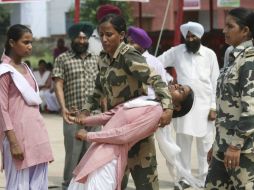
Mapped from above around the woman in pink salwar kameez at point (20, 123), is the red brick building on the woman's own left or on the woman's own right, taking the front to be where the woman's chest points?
on the woman's own left

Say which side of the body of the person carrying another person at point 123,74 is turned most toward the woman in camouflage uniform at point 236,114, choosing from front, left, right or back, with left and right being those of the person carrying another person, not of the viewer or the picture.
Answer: left

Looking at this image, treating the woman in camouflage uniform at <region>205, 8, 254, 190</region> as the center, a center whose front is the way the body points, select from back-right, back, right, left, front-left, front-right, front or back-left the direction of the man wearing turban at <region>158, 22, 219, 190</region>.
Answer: right

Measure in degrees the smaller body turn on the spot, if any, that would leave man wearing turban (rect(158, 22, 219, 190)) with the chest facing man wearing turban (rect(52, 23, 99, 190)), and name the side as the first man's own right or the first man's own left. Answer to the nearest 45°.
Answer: approximately 45° to the first man's own right

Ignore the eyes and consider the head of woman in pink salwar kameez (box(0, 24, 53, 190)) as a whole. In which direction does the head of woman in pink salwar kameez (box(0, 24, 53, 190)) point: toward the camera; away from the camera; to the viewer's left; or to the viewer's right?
to the viewer's right

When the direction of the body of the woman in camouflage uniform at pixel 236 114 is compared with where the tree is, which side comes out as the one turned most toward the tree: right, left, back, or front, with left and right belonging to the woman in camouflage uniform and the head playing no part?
right

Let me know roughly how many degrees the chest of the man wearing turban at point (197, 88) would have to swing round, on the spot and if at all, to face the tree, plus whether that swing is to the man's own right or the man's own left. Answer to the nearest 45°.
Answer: approximately 180°

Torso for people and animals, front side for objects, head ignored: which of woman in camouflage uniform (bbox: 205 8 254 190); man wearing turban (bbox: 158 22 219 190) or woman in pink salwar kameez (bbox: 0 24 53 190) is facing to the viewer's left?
the woman in camouflage uniform

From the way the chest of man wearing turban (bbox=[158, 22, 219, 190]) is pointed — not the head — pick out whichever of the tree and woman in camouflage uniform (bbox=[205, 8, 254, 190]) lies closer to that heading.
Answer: the woman in camouflage uniform

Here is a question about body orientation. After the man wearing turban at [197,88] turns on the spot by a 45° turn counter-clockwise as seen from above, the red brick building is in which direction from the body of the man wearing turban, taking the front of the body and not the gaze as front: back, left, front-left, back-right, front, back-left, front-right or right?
back-left

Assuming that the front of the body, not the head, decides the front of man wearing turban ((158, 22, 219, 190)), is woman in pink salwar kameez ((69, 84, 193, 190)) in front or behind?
in front

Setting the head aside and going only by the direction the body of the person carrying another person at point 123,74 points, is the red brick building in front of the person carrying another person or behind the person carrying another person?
behind

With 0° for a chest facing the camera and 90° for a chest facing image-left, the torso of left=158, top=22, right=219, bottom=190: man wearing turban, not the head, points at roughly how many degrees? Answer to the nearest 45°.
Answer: approximately 0°

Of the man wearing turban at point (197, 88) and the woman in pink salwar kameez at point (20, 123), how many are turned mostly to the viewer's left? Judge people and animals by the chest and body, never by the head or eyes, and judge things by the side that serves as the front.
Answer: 0

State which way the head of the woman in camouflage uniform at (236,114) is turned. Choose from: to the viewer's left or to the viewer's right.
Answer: to the viewer's left
